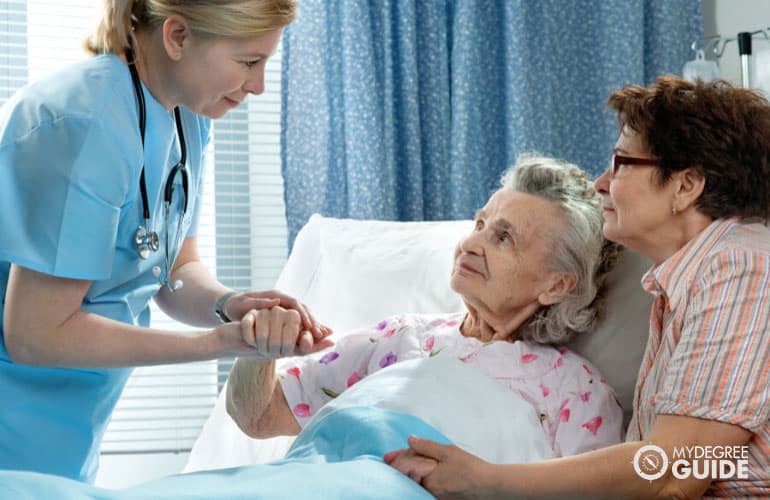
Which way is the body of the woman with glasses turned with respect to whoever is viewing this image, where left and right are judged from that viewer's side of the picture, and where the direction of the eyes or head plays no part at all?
facing to the left of the viewer

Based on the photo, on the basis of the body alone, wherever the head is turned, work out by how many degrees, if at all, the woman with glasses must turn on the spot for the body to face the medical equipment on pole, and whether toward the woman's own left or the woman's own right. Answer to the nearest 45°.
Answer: approximately 90° to the woman's own right

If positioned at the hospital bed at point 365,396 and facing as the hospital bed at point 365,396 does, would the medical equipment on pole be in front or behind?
behind

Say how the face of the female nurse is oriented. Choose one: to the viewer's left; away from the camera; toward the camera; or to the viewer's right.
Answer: to the viewer's right

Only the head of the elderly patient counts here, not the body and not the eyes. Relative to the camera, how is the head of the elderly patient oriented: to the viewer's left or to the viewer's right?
to the viewer's left

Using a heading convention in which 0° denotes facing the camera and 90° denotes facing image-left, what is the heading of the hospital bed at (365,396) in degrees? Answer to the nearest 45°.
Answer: approximately 45°
